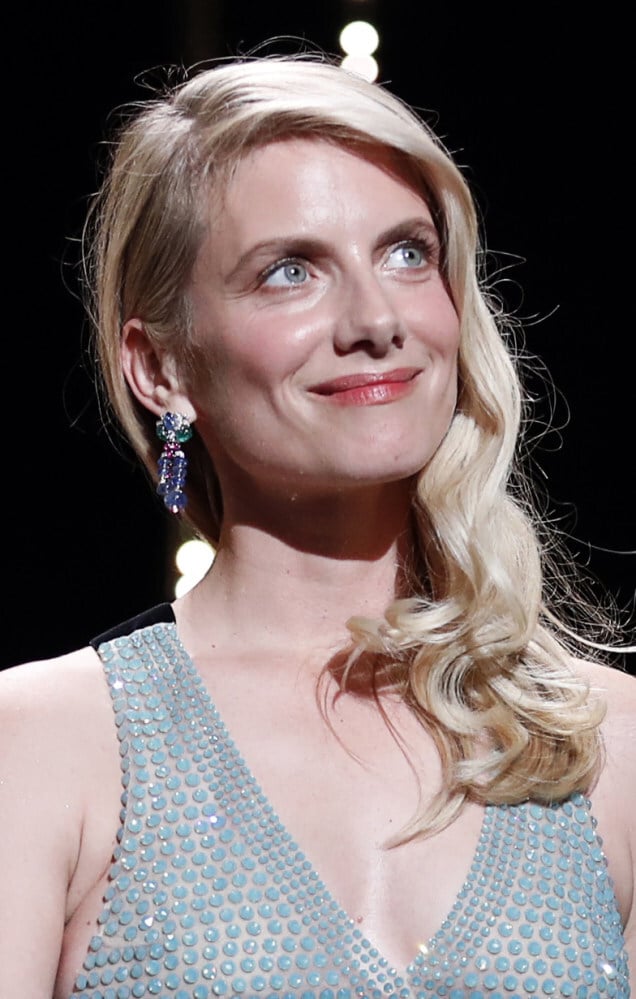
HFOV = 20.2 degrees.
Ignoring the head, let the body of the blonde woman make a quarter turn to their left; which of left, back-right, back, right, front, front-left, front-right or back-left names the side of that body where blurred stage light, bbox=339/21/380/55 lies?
front-left

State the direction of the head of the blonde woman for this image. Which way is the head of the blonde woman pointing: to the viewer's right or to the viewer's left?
to the viewer's right

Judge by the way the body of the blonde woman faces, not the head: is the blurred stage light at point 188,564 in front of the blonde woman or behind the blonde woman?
behind

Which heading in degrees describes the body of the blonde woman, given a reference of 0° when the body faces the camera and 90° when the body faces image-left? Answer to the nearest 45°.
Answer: approximately 315°
